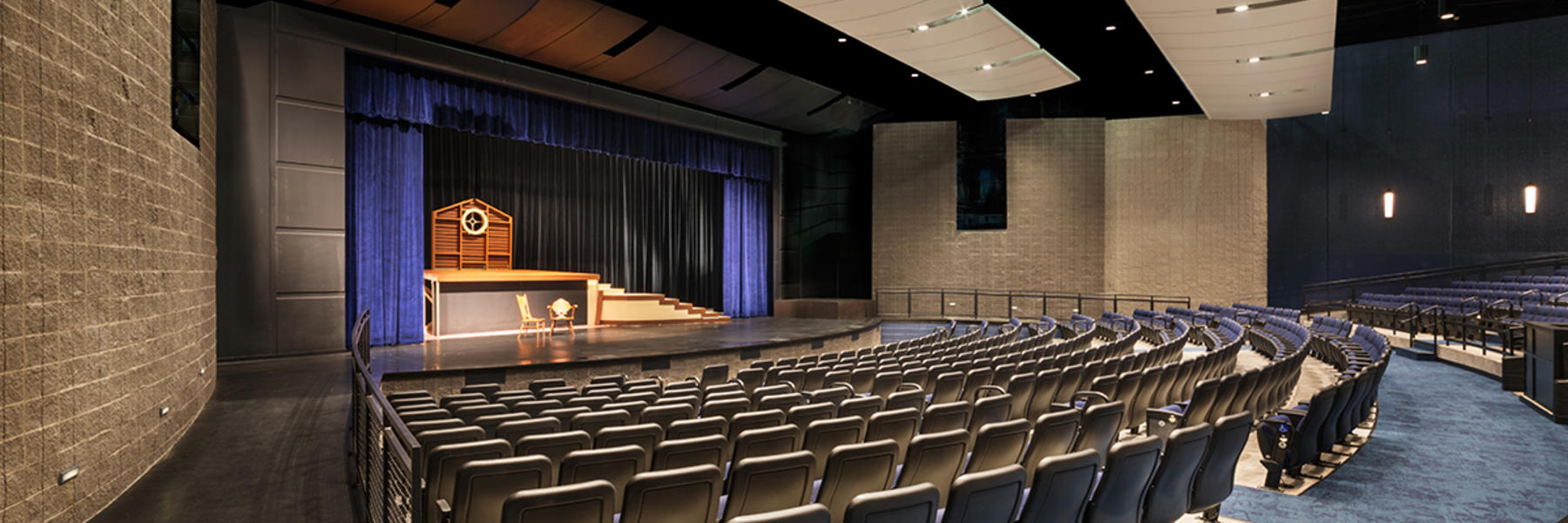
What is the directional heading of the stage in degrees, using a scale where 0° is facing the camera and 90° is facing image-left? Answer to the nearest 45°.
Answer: approximately 315°

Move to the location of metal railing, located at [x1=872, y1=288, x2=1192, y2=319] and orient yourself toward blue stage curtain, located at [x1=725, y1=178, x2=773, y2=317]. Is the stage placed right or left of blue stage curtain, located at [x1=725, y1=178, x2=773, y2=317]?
left

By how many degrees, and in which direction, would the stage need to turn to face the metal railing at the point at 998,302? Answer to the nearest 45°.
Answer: approximately 90° to its left

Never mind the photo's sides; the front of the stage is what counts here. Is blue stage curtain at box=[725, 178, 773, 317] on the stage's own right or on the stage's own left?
on the stage's own left

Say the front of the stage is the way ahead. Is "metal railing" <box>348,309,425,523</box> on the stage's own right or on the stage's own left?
on the stage's own right
